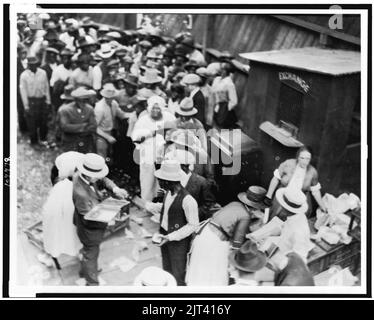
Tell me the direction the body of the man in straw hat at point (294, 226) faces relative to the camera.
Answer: to the viewer's left

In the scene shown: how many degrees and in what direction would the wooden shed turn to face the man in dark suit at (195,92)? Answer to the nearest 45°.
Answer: approximately 90° to its right

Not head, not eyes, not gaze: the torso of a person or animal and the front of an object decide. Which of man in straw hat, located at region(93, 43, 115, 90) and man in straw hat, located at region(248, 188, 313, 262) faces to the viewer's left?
man in straw hat, located at region(248, 188, 313, 262)
